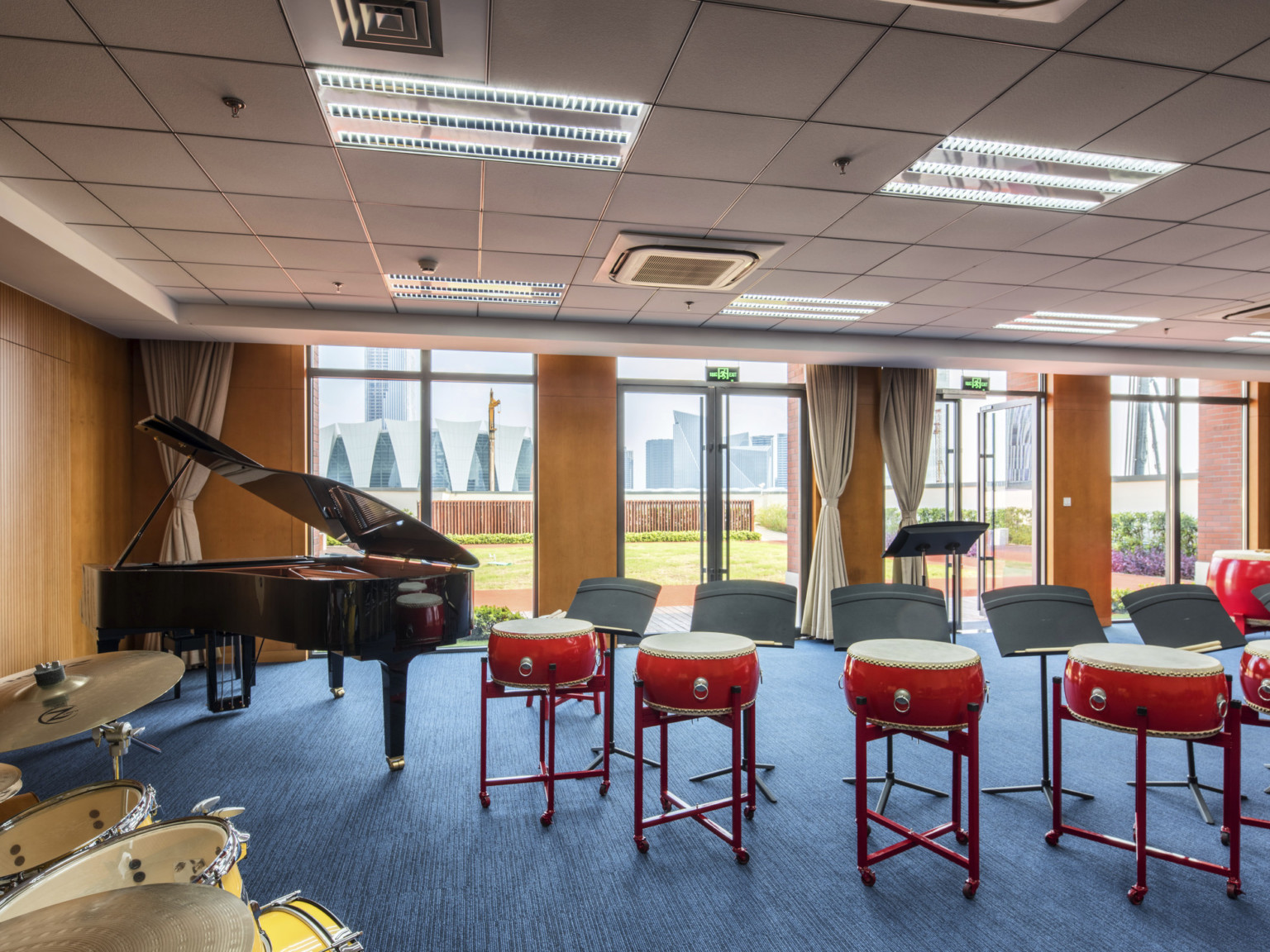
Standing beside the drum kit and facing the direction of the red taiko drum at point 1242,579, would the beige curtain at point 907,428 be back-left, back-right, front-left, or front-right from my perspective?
front-left

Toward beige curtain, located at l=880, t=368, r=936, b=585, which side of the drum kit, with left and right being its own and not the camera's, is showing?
front

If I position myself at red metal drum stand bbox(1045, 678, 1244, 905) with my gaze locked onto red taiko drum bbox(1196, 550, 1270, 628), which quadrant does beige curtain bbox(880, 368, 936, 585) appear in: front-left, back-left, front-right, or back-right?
front-left

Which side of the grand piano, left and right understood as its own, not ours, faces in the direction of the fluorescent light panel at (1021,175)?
back

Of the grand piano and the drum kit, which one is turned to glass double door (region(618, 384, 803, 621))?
the drum kit

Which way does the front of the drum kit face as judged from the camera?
facing away from the viewer and to the right of the viewer

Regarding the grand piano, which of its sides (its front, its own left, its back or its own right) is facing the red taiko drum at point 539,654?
back

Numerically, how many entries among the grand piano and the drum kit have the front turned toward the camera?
0

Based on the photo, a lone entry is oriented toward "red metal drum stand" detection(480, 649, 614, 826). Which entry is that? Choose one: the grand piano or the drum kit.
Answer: the drum kit

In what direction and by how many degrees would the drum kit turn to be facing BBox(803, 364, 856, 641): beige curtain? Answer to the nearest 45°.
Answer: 0° — it already faces it

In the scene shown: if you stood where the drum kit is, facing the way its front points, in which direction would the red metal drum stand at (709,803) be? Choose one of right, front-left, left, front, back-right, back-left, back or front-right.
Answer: front-right

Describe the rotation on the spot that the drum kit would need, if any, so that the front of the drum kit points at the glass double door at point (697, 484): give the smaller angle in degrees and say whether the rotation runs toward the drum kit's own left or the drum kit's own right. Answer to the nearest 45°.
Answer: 0° — it already faces it

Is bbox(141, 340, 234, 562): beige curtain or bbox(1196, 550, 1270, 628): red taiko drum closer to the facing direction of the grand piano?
the beige curtain

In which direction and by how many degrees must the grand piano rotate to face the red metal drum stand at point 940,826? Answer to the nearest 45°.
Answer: approximately 180°

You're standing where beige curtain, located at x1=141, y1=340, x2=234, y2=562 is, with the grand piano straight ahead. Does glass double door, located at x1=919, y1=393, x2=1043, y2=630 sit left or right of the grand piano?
left

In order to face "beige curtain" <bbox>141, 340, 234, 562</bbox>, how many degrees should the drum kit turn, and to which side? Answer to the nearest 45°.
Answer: approximately 45° to its left

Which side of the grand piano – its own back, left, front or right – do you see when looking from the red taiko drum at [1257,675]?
back

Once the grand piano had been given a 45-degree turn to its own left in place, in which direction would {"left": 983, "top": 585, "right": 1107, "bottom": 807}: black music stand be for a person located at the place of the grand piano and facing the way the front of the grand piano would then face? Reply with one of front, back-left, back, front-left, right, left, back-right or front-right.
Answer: back-left

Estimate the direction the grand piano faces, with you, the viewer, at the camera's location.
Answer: facing away from the viewer and to the left of the viewer

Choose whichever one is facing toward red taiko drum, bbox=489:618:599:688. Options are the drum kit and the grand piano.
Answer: the drum kit
